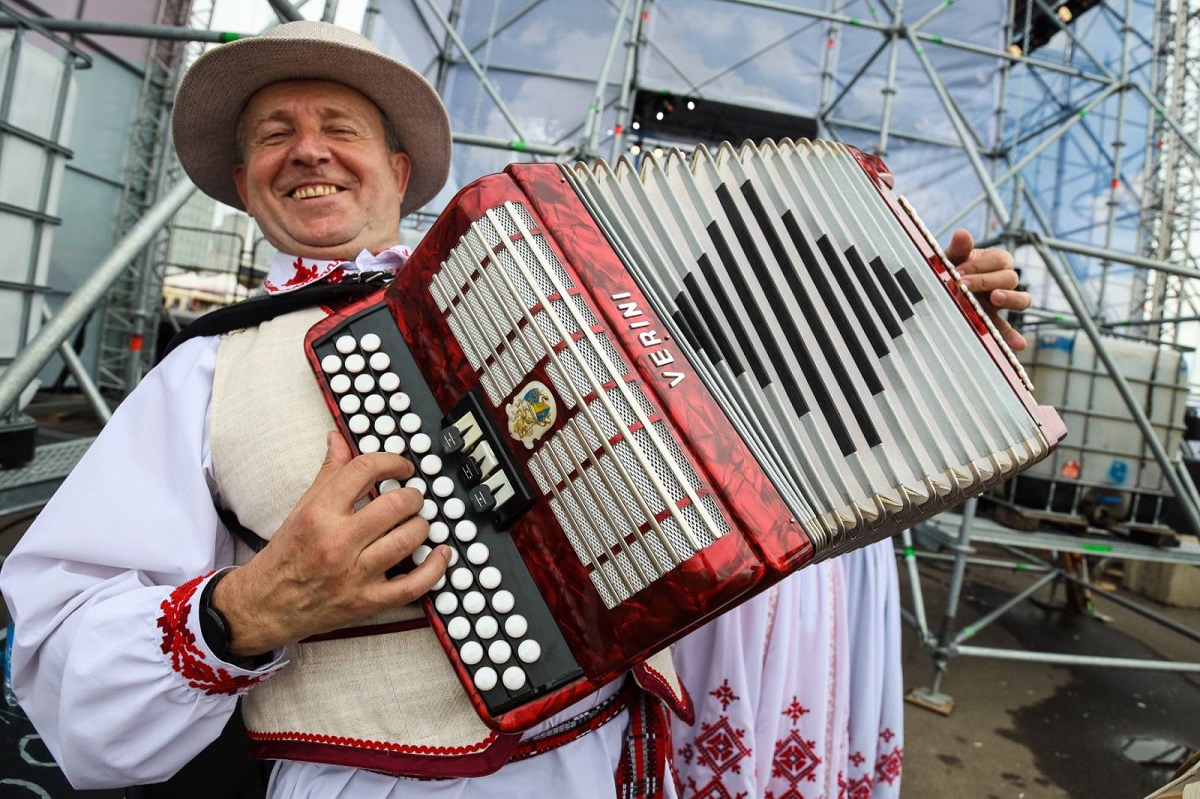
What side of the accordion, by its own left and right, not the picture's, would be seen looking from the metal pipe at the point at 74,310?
right

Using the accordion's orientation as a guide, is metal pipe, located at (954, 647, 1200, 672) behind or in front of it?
behind

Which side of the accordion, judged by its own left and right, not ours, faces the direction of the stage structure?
back

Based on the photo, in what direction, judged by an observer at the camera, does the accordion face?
facing the viewer
